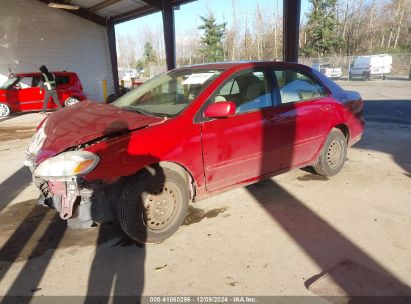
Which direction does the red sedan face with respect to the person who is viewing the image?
facing the viewer and to the left of the viewer

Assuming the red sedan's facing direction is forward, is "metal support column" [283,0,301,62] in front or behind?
behind

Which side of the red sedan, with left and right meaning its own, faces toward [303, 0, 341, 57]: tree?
back

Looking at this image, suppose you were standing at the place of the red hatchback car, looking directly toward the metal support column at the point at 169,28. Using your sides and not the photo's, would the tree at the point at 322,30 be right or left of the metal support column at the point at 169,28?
left

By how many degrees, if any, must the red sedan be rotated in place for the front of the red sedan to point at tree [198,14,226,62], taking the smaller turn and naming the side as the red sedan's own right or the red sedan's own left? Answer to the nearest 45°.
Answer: approximately 135° to the red sedan's own right

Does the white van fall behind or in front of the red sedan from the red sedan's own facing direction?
behind

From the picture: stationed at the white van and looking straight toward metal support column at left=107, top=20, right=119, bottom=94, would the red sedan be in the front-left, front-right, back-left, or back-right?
front-left

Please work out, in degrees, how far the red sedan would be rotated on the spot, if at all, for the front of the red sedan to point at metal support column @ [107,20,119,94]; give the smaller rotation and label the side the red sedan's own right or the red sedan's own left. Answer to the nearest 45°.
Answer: approximately 135° to the red sedan's own right

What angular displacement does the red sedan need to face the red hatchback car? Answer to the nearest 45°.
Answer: approximately 90° to its right

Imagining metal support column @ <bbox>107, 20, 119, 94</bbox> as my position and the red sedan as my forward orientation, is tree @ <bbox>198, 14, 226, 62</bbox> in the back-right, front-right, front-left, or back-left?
back-left

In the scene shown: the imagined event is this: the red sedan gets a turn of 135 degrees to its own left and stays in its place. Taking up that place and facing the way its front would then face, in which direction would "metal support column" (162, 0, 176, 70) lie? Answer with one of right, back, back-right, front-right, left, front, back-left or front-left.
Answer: left
